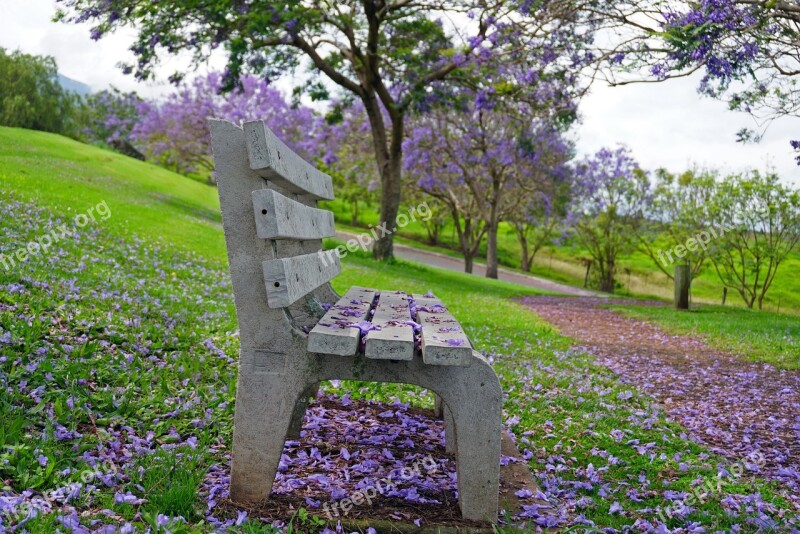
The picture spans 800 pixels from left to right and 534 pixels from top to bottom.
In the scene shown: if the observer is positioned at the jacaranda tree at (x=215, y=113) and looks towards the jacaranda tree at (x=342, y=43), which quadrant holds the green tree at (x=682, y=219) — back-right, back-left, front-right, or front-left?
front-left

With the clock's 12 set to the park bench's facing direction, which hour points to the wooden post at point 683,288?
The wooden post is roughly at 10 o'clock from the park bench.

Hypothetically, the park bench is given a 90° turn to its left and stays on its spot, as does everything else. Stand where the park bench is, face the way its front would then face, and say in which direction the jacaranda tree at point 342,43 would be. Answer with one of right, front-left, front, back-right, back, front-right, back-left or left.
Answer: front

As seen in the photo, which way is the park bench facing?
to the viewer's right

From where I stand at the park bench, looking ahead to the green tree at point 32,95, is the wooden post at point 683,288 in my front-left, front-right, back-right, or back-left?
front-right

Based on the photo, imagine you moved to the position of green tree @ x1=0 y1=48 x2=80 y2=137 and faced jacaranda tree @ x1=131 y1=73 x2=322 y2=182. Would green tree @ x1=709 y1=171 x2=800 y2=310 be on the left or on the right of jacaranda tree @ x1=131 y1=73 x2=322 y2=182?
right

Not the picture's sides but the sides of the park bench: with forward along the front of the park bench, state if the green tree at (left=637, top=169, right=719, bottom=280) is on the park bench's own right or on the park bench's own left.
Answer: on the park bench's own left

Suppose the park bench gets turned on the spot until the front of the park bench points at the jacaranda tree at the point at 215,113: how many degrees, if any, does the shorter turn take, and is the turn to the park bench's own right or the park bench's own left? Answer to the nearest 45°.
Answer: approximately 90° to the park bench's own left
